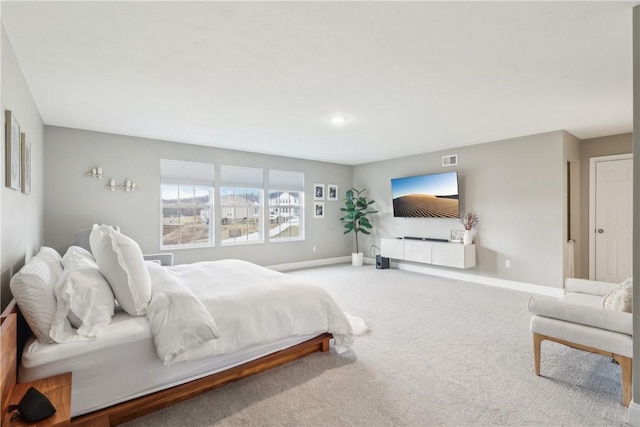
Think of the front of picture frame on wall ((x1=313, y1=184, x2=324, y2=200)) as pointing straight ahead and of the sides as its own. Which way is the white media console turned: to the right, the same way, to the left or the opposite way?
to the right

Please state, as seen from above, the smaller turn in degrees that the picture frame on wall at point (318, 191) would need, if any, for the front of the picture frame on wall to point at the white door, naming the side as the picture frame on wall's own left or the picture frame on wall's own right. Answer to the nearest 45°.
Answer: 0° — it already faces it

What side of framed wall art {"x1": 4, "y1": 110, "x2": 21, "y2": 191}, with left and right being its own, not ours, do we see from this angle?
right

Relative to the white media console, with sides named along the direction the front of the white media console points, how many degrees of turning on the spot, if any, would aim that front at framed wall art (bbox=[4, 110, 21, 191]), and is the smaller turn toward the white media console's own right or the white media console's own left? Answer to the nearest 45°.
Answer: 0° — it already faces it

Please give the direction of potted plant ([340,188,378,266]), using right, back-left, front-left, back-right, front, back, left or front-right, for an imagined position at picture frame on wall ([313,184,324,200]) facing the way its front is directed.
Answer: front-left

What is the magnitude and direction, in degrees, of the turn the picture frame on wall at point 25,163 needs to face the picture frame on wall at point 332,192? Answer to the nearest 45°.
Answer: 0° — it already faces it

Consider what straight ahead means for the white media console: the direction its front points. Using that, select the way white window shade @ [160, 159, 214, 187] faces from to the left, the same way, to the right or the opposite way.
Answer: to the left

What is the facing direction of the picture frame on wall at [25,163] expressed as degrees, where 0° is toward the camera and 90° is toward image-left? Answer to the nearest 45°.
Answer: approximately 270°

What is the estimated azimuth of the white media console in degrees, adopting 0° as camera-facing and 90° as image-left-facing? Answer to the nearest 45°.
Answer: approximately 45°
